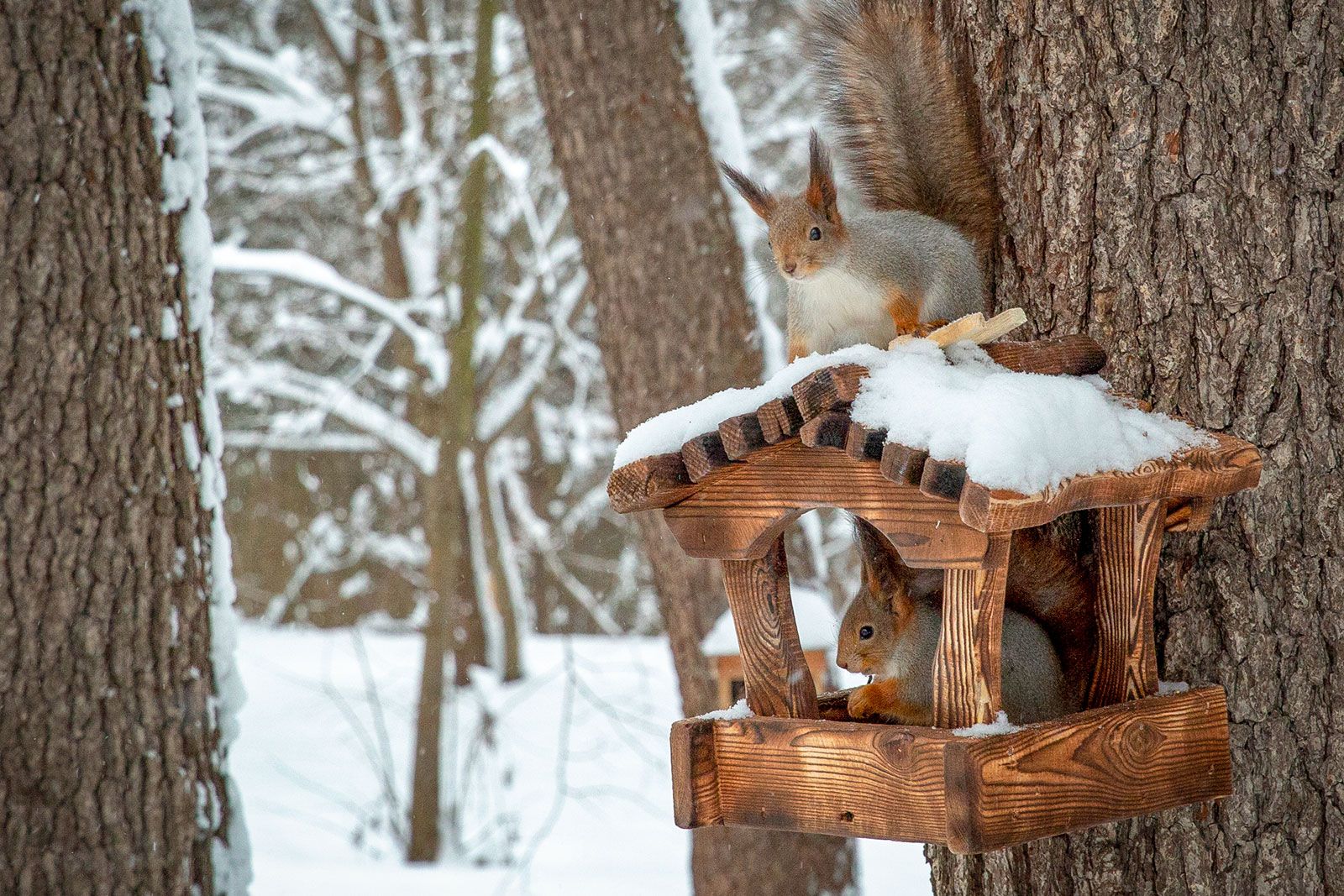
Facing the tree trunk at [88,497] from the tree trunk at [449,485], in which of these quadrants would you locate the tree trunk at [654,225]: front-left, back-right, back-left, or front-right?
front-left

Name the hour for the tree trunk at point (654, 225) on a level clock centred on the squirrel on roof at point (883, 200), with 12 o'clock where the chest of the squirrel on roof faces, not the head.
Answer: The tree trunk is roughly at 4 o'clock from the squirrel on roof.

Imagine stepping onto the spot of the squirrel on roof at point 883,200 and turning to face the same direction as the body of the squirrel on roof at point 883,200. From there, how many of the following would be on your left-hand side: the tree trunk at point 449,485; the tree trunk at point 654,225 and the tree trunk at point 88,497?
0

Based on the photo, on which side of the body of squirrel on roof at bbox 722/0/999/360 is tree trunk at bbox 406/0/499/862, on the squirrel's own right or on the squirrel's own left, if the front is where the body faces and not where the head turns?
on the squirrel's own right
